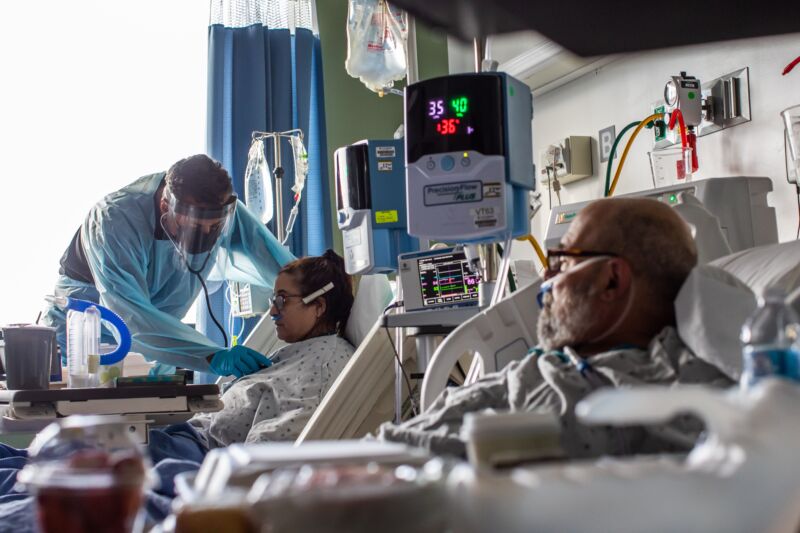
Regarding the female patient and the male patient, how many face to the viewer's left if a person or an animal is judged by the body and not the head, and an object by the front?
2

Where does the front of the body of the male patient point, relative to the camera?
to the viewer's left

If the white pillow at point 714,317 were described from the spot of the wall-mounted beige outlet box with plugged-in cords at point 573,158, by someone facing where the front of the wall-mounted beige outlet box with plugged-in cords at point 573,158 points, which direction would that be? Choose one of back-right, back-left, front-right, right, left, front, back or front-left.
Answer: front-left

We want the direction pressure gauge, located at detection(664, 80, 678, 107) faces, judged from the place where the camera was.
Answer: facing the viewer and to the left of the viewer

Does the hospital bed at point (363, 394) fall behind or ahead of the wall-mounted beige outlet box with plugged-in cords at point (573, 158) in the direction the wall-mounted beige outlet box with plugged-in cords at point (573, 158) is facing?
ahead

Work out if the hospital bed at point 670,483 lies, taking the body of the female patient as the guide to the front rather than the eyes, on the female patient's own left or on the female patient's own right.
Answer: on the female patient's own left

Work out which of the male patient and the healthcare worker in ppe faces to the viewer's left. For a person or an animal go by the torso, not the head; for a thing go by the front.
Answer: the male patient

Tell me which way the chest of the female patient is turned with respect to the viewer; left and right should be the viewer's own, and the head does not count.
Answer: facing to the left of the viewer

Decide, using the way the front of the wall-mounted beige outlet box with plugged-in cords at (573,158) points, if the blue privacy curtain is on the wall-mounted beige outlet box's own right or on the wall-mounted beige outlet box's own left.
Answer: on the wall-mounted beige outlet box's own right

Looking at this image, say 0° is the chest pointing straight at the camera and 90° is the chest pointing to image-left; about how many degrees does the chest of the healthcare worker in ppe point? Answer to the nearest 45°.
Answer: approximately 315°

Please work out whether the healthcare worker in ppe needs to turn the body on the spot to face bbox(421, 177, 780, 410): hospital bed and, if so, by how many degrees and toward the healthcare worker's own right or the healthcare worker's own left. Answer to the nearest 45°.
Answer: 0° — they already face it

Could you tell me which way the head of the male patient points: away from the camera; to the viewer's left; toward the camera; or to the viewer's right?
to the viewer's left

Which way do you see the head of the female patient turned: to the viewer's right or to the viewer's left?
to the viewer's left

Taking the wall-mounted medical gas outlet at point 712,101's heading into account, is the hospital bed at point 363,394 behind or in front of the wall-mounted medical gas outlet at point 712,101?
in front
